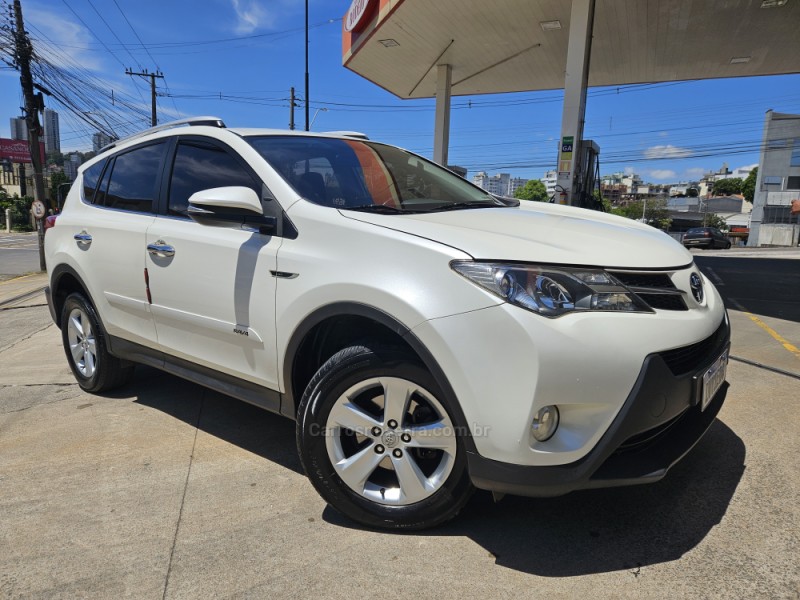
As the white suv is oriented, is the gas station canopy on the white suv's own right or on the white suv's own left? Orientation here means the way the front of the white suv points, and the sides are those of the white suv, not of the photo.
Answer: on the white suv's own left

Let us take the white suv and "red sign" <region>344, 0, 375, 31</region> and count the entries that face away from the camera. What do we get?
0

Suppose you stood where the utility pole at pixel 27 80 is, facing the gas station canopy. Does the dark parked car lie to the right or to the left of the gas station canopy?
left

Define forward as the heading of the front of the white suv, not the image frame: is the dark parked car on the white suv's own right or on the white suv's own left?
on the white suv's own left

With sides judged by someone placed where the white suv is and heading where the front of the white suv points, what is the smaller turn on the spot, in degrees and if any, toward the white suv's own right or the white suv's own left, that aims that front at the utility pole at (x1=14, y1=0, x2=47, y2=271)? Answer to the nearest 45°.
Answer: approximately 180°

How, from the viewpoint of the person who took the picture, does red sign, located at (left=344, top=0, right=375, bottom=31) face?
facing the viewer and to the left of the viewer

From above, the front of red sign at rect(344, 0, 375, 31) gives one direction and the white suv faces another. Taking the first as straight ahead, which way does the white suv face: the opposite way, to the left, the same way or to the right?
to the left

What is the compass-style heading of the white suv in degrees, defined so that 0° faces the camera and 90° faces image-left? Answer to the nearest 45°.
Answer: approximately 315°

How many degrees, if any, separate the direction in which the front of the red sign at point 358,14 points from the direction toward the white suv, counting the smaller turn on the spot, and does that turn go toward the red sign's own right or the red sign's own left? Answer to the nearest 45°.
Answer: approximately 45° to the red sign's own left
